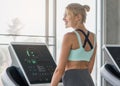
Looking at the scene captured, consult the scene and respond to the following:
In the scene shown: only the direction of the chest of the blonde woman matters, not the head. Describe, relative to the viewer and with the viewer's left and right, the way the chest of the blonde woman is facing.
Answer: facing away from the viewer and to the left of the viewer
